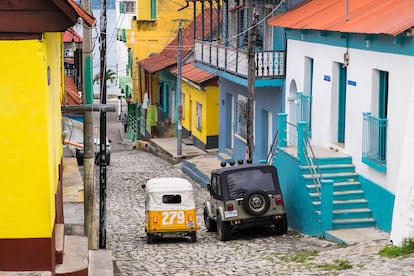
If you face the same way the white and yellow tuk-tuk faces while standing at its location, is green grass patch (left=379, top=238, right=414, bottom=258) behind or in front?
behind

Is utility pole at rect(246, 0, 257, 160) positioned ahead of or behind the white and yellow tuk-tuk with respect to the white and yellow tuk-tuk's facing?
ahead

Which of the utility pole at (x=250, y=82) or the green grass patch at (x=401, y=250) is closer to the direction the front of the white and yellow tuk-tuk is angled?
the utility pole

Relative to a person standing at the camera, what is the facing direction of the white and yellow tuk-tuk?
facing away from the viewer

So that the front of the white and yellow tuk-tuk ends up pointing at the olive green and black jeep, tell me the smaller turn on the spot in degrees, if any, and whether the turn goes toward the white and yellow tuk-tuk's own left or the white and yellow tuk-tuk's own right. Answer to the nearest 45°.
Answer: approximately 90° to the white and yellow tuk-tuk's own right

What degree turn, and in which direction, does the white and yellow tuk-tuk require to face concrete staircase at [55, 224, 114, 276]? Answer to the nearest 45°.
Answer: approximately 180°

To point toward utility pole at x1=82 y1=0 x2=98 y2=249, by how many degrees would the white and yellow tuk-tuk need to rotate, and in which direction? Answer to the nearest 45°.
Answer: approximately 135° to its left
